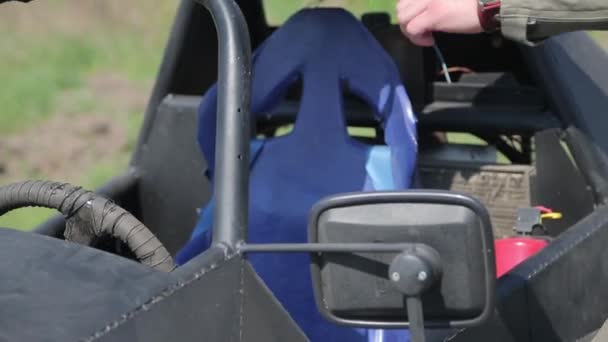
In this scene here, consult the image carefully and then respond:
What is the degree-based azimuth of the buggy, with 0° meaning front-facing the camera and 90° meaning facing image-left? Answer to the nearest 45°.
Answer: approximately 45°
